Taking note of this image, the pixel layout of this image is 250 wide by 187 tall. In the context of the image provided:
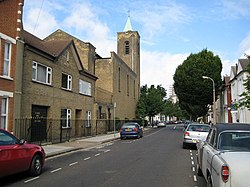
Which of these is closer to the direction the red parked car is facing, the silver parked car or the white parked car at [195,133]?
the white parked car

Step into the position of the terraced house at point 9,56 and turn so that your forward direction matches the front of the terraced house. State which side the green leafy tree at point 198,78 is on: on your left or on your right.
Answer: on your left

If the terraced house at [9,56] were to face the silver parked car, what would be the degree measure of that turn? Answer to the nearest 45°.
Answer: approximately 45° to its right

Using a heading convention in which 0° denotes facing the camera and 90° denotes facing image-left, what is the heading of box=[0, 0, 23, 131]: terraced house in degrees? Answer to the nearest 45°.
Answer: approximately 315°

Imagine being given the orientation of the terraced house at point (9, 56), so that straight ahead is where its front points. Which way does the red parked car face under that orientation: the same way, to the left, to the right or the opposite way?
to the left

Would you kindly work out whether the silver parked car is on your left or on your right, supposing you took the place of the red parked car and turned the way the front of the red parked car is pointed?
on your right
